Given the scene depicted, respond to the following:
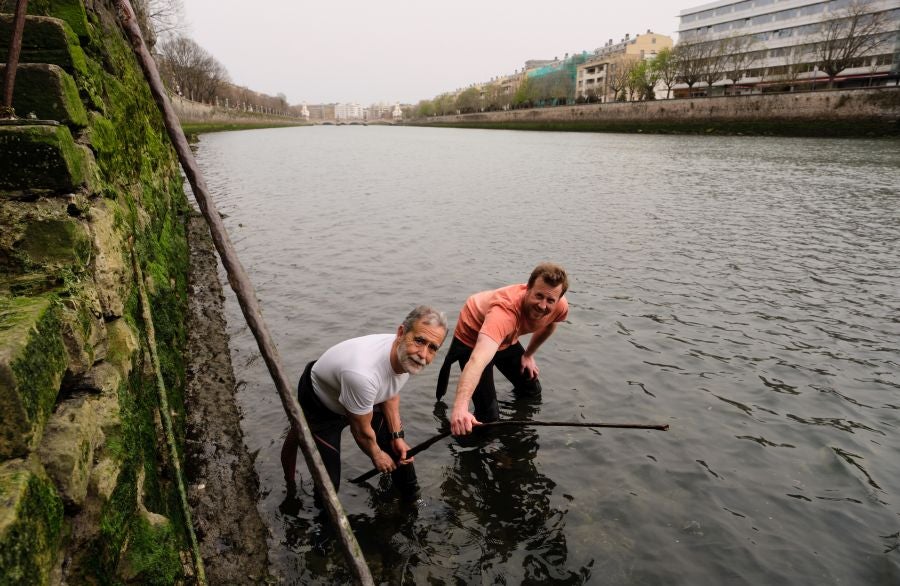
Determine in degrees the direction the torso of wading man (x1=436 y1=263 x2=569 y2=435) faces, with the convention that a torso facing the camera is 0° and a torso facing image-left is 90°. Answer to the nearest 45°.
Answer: approximately 315°

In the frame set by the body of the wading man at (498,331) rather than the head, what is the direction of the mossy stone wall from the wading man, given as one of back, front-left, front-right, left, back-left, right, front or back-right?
right

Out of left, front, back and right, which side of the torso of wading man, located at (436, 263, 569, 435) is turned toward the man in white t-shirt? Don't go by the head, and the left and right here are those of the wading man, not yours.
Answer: right

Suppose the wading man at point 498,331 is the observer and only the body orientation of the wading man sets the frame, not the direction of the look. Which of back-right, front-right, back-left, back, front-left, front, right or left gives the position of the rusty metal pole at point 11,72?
right
